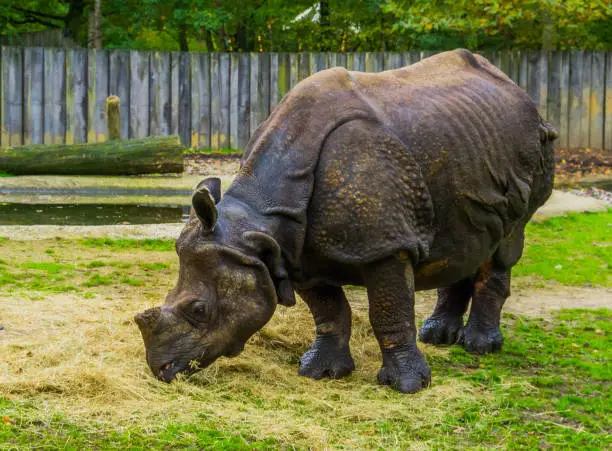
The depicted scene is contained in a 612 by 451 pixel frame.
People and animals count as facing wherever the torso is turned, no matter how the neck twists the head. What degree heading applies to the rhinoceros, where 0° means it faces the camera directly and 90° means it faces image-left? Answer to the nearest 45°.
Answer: approximately 45°

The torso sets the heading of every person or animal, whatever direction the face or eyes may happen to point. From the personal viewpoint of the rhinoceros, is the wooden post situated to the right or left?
on its right

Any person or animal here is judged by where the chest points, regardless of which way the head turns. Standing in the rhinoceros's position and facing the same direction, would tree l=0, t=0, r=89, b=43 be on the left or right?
on its right

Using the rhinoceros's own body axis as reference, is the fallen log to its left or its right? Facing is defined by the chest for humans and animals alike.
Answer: on its right
